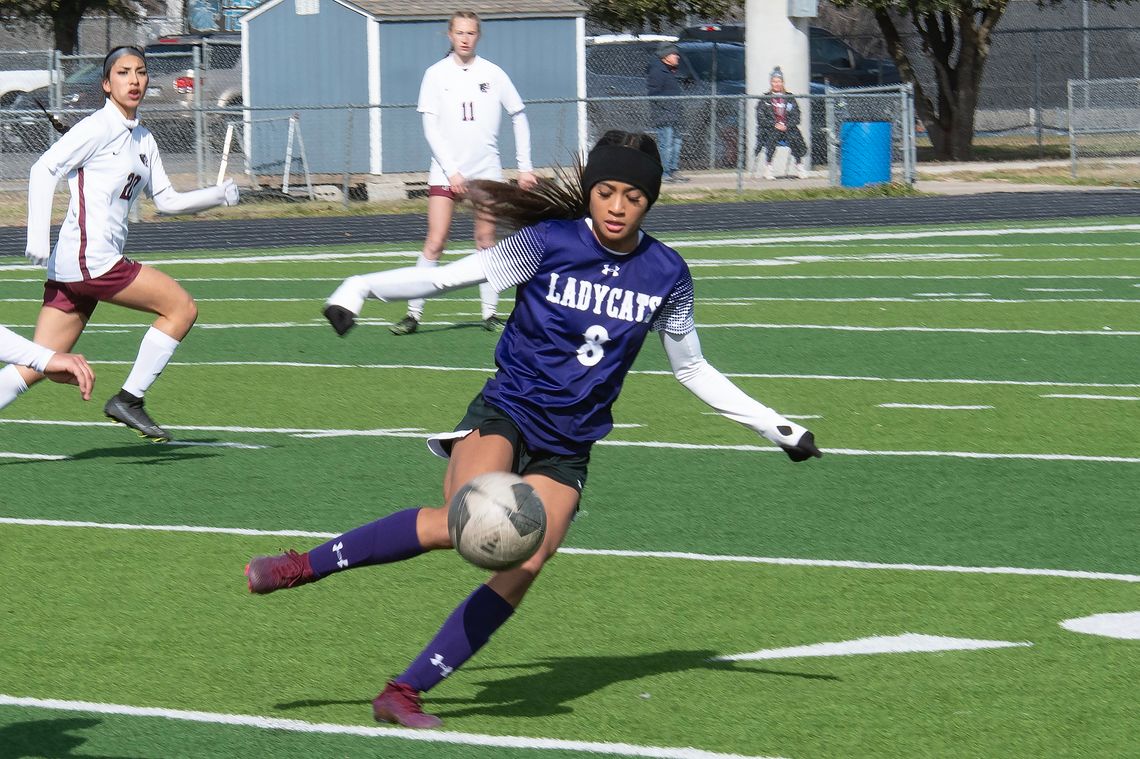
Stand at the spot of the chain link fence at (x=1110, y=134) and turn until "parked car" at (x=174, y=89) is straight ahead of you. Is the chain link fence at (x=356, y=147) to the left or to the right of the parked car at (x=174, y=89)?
left

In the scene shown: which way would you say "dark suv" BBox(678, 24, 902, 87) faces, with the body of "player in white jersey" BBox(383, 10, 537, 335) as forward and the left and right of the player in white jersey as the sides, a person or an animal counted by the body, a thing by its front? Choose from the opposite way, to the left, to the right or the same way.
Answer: to the left

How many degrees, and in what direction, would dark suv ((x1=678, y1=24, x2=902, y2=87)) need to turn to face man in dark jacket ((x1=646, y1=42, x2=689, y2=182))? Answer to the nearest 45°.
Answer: approximately 90° to its right

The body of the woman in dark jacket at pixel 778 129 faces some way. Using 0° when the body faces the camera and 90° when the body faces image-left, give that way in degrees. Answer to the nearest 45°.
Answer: approximately 0°

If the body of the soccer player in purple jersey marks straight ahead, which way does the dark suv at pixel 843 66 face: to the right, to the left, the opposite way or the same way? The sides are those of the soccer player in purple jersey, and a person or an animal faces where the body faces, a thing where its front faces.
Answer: to the left

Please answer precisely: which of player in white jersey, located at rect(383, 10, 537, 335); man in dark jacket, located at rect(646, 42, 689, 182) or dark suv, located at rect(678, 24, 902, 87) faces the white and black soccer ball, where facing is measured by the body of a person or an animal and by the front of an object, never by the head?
the player in white jersey

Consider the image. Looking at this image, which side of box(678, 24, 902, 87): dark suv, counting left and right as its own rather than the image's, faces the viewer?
right

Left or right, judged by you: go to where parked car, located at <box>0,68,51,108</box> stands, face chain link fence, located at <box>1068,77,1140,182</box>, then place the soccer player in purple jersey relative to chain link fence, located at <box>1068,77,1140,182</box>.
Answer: right

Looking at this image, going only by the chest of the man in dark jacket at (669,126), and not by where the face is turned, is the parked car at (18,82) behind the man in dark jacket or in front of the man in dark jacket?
behind
